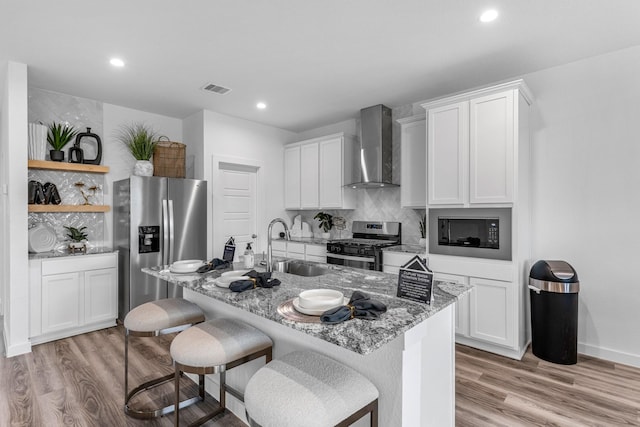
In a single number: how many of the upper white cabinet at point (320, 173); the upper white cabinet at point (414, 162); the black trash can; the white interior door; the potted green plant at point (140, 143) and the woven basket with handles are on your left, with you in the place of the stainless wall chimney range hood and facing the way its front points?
2

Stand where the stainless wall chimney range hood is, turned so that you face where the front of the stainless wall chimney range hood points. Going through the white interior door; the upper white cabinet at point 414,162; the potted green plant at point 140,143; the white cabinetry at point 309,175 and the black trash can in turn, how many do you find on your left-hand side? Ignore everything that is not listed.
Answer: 2

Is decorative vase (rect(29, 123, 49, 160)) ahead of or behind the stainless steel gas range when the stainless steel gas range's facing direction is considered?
ahead

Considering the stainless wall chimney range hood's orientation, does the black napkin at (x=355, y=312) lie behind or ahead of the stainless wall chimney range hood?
ahead

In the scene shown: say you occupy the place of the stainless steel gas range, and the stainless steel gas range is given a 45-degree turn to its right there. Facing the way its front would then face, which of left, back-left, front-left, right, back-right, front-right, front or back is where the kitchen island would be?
left

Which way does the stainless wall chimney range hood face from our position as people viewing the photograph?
facing the viewer and to the left of the viewer

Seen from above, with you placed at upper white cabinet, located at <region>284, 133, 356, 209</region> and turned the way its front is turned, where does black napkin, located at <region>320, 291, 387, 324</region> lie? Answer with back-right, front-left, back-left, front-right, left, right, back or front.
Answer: front-left

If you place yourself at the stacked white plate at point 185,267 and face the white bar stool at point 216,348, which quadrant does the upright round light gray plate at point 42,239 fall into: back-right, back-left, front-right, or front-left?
back-right

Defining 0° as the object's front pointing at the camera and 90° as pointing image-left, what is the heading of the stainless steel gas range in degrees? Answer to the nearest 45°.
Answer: approximately 45°

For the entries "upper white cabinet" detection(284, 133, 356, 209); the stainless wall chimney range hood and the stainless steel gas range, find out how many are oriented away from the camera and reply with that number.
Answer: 0

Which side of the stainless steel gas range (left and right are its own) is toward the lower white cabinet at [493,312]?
left

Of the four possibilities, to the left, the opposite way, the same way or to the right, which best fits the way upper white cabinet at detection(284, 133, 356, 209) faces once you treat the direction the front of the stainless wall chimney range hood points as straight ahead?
the same way

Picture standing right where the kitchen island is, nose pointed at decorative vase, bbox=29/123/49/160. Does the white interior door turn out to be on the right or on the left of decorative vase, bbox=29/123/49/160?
right

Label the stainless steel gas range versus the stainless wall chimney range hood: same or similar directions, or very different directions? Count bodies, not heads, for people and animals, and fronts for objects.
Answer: same or similar directions

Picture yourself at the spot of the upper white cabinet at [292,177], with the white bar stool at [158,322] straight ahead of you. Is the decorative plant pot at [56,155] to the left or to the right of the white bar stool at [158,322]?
right

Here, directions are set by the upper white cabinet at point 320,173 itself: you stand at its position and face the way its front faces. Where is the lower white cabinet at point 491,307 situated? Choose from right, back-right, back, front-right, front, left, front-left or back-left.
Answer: left

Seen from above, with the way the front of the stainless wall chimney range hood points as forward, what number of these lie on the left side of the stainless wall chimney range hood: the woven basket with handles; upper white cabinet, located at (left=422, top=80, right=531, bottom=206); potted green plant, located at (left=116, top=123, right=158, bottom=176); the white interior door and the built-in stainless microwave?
2

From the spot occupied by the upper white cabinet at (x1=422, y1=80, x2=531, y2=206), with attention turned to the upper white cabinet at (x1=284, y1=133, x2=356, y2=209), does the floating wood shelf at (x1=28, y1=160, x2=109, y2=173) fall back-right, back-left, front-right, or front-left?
front-left

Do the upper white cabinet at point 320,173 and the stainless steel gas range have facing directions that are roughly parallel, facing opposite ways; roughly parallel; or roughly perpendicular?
roughly parallel
